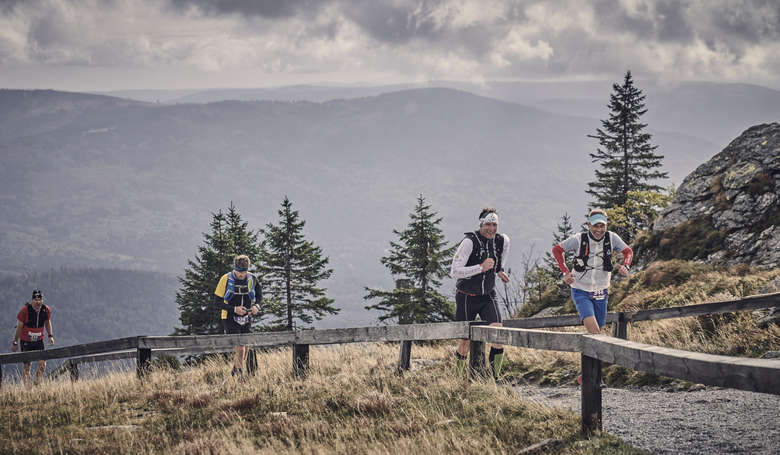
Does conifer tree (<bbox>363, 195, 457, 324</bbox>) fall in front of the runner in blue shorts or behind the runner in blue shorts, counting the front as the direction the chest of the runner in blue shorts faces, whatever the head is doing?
behind

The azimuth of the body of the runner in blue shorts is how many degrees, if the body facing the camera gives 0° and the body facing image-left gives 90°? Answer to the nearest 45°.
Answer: approximately 0°

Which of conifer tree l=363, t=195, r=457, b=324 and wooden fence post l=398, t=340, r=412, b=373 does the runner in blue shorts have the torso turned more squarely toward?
the wooden fence post

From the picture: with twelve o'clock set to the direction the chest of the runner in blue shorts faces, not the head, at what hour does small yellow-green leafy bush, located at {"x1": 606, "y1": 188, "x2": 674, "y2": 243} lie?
The small yellow-green leafy bush is roughly at 6 o'clock from the runner in blue shorts.

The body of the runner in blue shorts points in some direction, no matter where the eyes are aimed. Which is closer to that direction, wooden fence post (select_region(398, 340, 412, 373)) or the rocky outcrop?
the wooden fence post

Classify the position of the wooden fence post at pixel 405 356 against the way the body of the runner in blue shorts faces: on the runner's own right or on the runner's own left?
on the runner's own right

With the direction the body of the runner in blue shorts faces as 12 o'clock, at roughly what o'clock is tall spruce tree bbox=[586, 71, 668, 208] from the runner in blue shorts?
The tall spruce tree is roughly at 6 o'clock from the runner in blue shorts.
